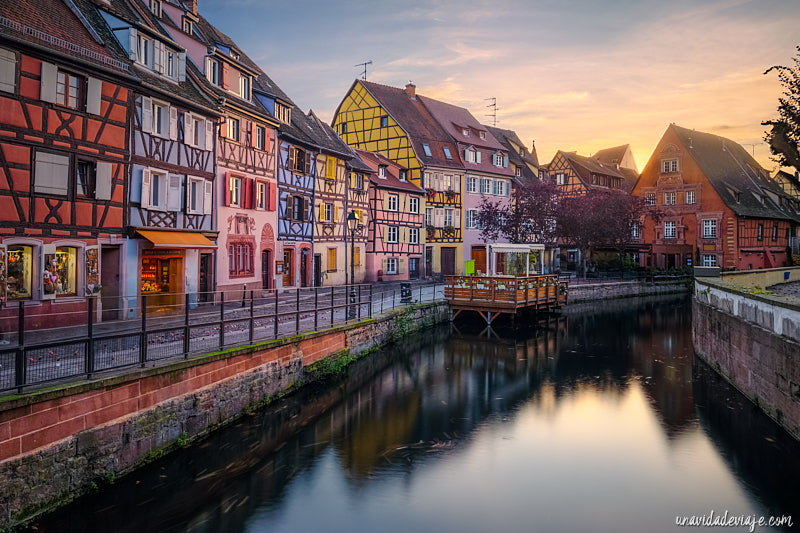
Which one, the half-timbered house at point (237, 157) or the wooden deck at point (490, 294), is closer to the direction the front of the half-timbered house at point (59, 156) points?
the wooden deck

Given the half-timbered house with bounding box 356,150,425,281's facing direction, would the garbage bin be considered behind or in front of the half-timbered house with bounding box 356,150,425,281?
in front

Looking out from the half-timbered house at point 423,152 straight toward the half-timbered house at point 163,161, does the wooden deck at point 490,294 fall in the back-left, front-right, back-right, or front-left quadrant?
front-left

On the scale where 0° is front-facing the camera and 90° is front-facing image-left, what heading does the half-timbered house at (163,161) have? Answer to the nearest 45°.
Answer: approximately 315°

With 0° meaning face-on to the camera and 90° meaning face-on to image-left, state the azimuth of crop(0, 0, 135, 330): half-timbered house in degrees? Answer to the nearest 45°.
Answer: approximately 315°

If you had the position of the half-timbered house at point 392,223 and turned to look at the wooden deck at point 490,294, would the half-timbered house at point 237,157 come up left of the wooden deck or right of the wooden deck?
right

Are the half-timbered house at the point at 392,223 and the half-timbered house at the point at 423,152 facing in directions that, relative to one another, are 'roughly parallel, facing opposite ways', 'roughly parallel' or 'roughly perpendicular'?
roughly parallel

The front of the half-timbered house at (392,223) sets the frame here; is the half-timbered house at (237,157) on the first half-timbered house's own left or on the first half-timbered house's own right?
on the first half-timbered house's own right

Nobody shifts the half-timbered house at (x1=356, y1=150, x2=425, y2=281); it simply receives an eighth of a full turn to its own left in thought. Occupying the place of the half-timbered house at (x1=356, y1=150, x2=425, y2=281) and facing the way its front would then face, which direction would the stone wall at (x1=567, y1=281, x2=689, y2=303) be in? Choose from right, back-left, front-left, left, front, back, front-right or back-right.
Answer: front

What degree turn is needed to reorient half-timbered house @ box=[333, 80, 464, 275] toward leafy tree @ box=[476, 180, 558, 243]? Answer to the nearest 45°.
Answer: approximately 45° to its left

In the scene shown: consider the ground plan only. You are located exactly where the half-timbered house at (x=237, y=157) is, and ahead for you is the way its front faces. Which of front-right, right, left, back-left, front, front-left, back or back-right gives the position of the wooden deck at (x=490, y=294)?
front-left

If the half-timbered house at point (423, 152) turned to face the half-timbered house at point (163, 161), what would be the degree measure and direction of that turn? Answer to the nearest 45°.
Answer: approximately 45° to its right
